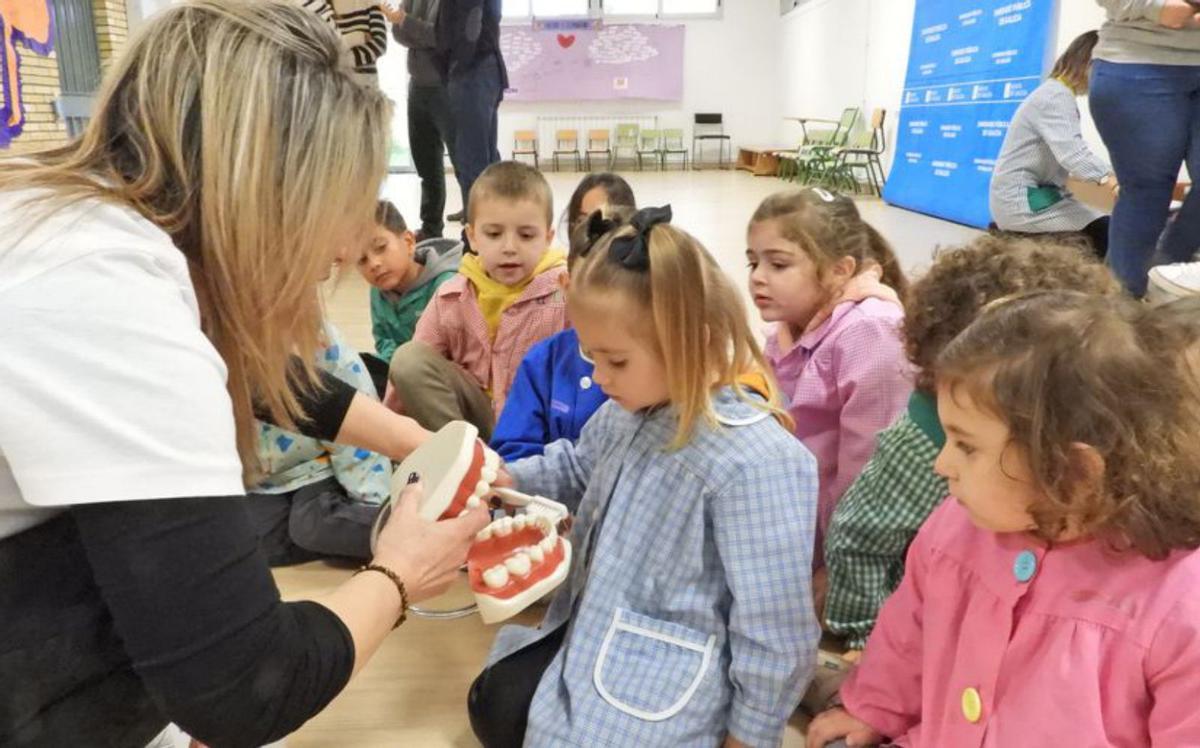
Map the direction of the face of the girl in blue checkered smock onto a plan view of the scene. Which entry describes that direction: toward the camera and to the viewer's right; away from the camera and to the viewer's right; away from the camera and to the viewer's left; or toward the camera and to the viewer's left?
toward the camera and to the viewer's left

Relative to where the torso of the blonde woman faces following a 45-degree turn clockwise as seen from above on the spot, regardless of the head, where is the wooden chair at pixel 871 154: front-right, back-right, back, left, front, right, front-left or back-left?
left

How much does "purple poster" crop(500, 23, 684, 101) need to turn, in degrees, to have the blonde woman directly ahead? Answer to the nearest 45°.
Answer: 0° — it already faces them

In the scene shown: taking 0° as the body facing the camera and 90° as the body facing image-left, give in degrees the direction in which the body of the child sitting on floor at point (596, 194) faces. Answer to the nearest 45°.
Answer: approximately 45°

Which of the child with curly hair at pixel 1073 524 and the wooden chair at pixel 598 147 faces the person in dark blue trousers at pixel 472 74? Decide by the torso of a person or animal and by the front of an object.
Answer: the wooden chair

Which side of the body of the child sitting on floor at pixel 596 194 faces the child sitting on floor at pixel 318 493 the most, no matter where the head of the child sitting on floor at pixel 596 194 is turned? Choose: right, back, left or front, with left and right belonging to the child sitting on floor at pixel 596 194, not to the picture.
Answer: front

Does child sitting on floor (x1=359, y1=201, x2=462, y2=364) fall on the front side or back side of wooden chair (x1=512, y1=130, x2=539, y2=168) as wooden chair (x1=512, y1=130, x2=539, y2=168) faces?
on the front side

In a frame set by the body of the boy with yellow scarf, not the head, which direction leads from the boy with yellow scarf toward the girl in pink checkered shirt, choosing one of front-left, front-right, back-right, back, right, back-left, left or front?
front-left

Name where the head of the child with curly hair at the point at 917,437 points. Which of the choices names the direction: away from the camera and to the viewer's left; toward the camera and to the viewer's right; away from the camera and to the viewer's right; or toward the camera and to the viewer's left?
away from the camera and to the viewer's left

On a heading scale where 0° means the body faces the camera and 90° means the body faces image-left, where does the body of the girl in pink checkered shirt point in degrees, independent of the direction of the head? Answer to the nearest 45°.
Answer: approximately 45°

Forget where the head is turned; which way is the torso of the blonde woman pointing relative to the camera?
to the viewer's right

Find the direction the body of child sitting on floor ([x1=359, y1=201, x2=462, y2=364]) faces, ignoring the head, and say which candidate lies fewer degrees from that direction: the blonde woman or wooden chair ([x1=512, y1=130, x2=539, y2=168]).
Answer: the blonde woman

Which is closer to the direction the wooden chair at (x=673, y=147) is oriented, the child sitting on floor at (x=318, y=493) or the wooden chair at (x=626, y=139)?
the child sitting on floor
